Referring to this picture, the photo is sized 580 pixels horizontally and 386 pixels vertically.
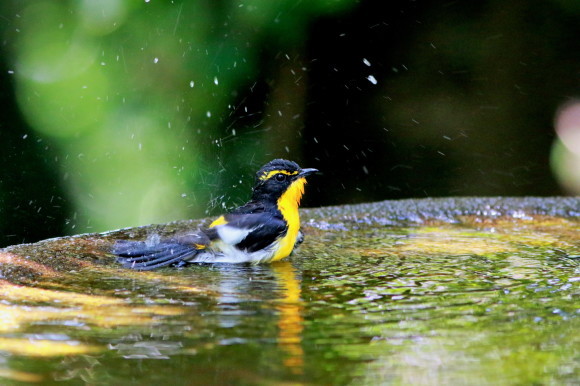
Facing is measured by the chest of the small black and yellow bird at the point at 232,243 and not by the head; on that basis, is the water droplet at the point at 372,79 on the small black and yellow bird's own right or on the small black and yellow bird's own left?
on the small black and yellow bird's own left

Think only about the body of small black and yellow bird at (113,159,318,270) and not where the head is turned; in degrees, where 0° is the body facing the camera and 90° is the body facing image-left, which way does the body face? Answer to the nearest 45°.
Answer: approximately 270°
